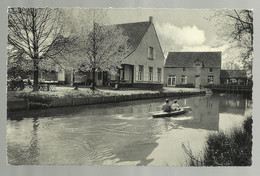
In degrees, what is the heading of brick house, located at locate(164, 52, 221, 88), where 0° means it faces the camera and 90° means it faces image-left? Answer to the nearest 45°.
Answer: approximately 0°

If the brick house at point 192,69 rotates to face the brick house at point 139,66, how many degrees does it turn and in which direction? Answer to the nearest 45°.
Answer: approximately 90° to its right

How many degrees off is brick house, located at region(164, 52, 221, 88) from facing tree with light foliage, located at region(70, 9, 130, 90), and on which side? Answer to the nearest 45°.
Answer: approximately 90° to its right

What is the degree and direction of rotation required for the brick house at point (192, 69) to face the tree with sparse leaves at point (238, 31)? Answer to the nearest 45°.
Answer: approximately 90° to its left
